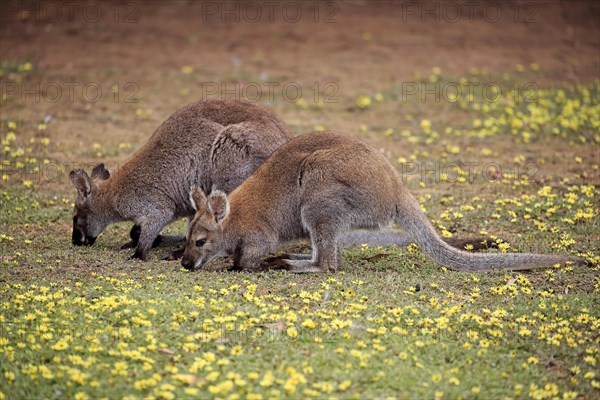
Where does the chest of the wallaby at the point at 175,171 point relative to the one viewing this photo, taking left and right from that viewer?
facing to the left of the viewer
